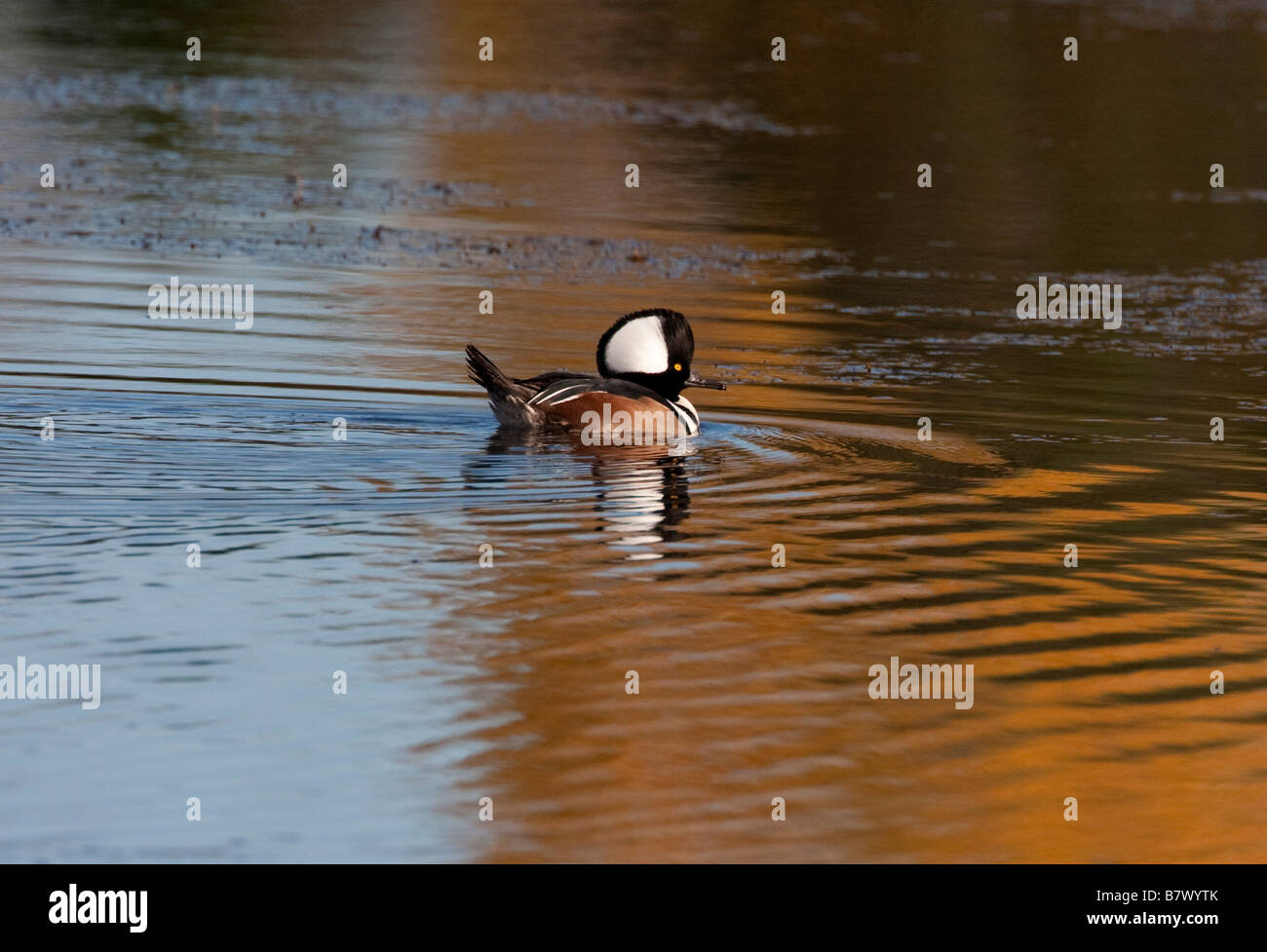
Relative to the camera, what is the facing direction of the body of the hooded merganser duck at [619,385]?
to the viewer's right
